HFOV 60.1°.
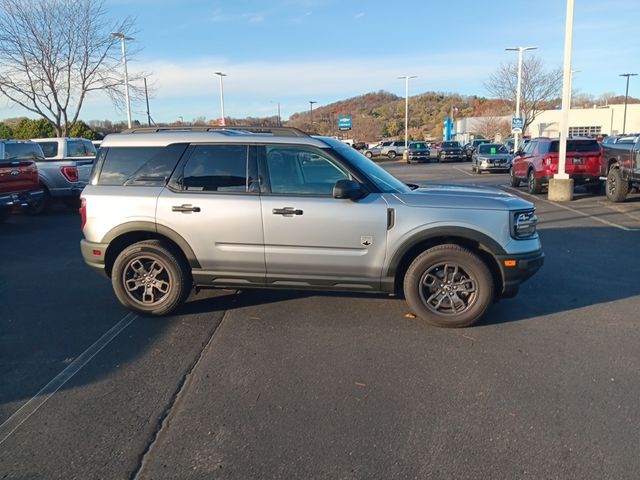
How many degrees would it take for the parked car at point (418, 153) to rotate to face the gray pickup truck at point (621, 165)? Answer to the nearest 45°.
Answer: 0° — it already faces it

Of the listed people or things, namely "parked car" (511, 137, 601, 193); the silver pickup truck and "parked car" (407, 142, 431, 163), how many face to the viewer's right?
0

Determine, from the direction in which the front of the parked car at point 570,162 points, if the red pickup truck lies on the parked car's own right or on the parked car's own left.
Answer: on the parked car's own left

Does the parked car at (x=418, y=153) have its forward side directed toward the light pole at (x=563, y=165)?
yes

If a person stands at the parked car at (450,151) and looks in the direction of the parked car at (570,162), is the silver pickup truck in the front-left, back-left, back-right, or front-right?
front-right

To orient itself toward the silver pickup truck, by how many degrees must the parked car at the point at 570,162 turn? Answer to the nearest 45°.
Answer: approximately 90° to its left

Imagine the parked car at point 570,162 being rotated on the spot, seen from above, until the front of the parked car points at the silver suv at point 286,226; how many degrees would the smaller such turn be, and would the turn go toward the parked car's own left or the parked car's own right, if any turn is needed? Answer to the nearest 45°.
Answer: approximately 135° to the parked car's own left

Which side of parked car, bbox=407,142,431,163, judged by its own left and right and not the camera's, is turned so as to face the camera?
front

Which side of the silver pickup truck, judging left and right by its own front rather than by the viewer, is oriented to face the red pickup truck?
left

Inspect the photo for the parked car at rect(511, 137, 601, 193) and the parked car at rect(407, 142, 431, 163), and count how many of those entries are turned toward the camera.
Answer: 1

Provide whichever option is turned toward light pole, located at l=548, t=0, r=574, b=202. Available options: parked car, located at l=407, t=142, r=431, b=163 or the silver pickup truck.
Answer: the parked car

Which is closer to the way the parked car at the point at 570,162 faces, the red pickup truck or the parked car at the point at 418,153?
the parked car

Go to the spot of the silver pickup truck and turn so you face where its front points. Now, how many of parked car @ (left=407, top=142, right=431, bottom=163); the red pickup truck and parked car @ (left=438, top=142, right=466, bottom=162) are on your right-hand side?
2

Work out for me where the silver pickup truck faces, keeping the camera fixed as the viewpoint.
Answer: facing away from the viewer and to the left of the viewer

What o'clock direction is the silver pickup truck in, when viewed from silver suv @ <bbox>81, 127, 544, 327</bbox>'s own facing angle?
The silver pickup truck is roughly at 8 o'clock from the silver suv.

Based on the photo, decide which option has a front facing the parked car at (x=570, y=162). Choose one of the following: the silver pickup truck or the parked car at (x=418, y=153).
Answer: the parked car at (x=418, y=153)

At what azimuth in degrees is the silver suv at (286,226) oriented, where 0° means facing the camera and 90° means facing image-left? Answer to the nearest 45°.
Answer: approximately 270°
